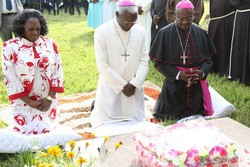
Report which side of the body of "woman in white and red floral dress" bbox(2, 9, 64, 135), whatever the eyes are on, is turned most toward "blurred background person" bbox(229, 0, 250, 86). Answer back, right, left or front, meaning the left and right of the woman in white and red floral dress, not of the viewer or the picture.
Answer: left

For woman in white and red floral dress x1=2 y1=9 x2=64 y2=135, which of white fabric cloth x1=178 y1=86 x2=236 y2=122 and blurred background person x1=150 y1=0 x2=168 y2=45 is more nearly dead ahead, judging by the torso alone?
the white fabric cloth

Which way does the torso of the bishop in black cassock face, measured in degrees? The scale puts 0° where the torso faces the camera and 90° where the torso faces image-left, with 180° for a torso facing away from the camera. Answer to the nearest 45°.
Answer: approximately 0°

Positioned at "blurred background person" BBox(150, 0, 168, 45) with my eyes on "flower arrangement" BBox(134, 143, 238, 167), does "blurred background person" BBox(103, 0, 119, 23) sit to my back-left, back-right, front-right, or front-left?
back-right

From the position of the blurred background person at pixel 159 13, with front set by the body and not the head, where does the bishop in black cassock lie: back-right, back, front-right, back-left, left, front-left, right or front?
front

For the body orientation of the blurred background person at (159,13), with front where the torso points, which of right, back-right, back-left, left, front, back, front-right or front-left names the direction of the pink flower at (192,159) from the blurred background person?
front

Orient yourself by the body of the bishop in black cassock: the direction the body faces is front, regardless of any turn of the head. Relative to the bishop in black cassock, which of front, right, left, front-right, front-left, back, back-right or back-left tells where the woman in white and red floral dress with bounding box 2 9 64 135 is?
front-right

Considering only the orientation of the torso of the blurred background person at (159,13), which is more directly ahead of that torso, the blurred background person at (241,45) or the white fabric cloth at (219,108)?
the white fabric cloth

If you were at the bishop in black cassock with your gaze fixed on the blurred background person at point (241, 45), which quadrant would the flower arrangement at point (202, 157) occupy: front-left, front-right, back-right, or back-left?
back-right

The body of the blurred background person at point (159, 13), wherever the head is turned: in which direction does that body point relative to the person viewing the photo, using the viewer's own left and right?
facing the viewer

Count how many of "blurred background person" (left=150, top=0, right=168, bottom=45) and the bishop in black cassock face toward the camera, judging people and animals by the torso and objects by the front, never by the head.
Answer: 2
